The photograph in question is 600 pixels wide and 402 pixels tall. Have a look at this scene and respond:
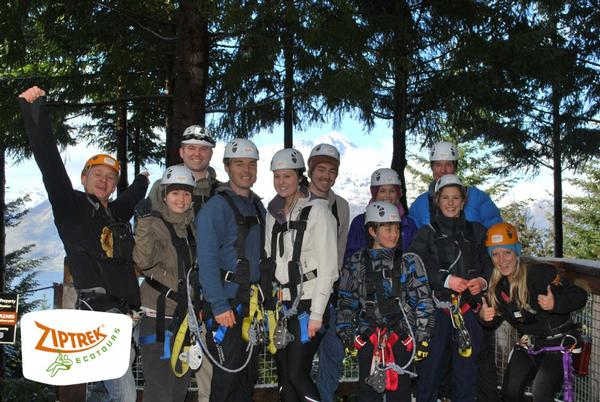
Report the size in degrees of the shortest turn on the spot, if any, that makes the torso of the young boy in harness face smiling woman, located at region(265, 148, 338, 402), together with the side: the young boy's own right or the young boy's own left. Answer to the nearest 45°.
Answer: approximately 45° to the young boy's own right

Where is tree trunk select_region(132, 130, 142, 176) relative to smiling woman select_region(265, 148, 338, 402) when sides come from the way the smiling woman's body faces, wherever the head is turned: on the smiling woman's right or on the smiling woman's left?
on the smiling woman's right

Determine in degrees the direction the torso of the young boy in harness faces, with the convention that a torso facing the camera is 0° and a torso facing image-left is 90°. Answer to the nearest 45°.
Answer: approximately 0°

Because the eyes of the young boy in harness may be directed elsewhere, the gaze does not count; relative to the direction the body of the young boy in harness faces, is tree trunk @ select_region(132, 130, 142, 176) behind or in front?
behind

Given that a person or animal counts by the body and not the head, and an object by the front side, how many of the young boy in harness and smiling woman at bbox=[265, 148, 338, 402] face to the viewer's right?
0

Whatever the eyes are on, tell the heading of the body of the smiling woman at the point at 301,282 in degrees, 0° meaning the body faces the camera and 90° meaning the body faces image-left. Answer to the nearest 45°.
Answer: approximately 45°

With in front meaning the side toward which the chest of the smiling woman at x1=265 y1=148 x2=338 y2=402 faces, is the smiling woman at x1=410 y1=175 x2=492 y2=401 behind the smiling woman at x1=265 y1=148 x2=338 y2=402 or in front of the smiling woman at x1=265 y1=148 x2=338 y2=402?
behind

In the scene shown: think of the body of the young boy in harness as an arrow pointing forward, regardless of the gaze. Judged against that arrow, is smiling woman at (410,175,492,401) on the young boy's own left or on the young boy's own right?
on the young boy's own left
